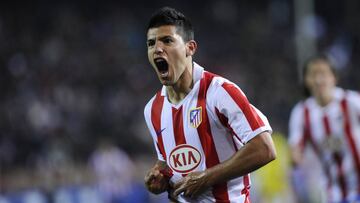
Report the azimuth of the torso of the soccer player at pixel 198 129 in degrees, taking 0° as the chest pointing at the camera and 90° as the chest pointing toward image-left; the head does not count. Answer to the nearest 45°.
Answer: approximately 45°

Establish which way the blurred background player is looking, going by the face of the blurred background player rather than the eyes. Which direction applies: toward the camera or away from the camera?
toward the camera

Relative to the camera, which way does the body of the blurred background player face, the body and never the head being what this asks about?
toward the camera

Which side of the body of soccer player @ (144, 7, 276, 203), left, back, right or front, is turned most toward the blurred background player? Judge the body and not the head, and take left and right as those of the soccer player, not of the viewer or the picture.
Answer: back

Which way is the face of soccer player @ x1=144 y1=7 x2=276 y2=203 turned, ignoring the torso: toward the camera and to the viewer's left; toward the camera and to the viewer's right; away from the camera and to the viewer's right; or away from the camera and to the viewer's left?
toward the camera and to the viewer's left

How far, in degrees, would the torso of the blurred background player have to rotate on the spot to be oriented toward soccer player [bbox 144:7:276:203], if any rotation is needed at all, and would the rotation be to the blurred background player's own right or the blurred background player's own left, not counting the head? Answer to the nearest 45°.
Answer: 0° — they already face them

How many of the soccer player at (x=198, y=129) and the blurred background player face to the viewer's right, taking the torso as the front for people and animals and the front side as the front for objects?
0
